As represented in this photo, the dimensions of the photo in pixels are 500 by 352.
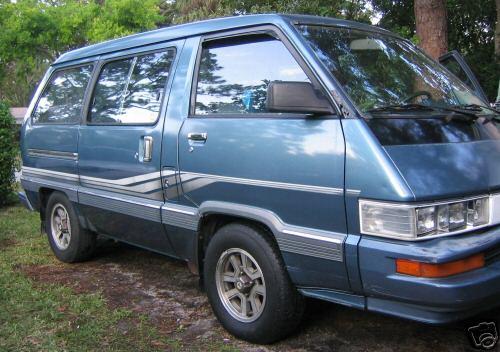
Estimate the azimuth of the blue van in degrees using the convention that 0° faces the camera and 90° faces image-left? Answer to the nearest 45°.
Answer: approximately 315°

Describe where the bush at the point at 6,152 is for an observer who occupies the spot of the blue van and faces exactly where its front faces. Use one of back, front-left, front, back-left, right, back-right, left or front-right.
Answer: back
